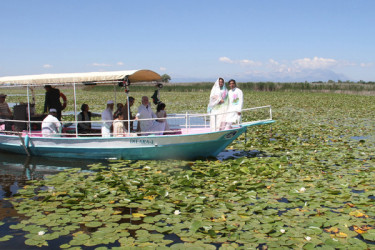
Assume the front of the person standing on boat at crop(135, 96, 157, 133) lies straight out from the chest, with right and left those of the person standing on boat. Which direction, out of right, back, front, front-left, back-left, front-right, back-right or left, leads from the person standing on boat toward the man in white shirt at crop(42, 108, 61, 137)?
right

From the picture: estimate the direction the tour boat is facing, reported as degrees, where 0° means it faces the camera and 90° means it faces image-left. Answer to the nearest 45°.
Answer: approximately 270°

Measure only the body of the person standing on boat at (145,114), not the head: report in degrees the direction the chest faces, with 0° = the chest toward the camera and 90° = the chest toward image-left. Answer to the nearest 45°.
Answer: approximately 0°

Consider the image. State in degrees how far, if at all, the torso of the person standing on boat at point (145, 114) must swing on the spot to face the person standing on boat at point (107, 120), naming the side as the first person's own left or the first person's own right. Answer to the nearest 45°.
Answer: approximately 90° to the first person's own right

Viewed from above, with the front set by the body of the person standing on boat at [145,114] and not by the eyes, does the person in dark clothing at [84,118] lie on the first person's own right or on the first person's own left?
on the first person's own right

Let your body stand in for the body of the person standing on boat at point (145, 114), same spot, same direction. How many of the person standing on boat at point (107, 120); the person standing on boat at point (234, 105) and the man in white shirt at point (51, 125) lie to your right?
2
